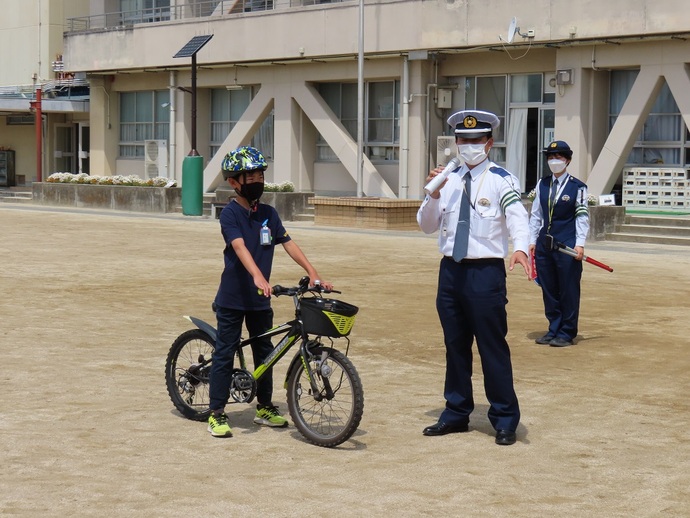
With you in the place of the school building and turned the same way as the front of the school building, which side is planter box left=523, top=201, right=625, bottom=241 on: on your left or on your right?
on your left

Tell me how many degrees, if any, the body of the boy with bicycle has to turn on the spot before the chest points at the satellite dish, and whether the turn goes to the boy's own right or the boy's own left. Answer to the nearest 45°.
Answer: approximately 135° to the boy's own left

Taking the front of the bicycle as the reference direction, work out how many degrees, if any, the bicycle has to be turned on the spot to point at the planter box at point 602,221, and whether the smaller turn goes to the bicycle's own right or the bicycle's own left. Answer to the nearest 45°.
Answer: approximately 135° to the bicycle's own left

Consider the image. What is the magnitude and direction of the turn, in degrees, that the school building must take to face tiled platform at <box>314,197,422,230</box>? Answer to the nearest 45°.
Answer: approximately 45° to its left

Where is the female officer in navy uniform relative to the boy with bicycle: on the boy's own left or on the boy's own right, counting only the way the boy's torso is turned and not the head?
on the boy's own left

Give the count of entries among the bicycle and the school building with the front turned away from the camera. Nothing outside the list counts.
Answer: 0

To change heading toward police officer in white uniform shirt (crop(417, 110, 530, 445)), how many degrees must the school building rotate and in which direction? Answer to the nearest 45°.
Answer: approximately 45° to its left

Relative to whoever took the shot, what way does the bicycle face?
facing the viewer and to the right of the viewer

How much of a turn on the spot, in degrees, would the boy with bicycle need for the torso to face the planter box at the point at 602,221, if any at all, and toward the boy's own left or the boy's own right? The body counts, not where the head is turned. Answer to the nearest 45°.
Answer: approximately 135° to the boy's own left

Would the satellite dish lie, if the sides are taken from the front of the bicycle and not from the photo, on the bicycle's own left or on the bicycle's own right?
on the bicycle's own left

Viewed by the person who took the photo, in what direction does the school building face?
facing the viewer and to the left of the viewer

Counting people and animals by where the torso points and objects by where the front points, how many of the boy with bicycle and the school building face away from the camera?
0

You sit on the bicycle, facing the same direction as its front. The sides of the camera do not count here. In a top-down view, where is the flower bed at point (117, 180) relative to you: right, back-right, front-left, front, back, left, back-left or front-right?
back-left

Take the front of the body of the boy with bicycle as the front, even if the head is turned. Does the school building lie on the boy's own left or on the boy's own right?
on the boy's own left
